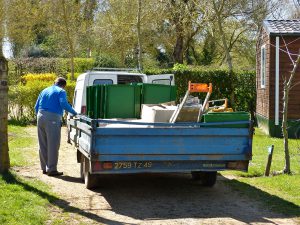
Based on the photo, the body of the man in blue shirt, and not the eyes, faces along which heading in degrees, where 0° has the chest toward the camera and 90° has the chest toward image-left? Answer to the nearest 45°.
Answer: approximately 225°

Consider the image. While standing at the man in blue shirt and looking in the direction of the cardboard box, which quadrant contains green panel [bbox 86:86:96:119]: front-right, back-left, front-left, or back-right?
front-left

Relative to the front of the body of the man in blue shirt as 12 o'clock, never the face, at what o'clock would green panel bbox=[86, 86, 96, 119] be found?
The green panel is roughly at 1 o'clock from the man in blue shirt.

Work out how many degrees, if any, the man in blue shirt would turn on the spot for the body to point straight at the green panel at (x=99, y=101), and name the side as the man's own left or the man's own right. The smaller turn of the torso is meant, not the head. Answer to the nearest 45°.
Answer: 0° — they already face it

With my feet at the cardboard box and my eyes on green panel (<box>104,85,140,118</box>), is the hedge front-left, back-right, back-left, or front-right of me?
front-right

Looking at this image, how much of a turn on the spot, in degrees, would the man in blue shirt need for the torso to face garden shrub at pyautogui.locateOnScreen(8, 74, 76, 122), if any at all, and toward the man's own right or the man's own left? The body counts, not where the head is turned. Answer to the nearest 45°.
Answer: approximately 45° to the man's own left

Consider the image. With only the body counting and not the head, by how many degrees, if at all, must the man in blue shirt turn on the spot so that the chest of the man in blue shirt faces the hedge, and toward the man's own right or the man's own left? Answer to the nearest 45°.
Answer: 0° — they already face it

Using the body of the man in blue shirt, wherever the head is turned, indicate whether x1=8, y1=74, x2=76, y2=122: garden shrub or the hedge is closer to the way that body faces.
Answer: the hedge

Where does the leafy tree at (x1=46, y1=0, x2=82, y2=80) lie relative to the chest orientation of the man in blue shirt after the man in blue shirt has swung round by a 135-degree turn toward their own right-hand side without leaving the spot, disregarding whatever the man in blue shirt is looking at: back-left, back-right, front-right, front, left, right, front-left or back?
back

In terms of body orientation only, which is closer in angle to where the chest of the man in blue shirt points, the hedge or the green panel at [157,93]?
the hedge

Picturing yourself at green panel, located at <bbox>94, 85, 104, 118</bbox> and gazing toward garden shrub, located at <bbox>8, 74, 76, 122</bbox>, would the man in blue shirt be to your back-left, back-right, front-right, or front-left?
back-left

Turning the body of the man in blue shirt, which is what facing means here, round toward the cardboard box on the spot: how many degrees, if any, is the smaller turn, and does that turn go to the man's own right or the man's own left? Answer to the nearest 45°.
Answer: approximately 90° to the man's own right
